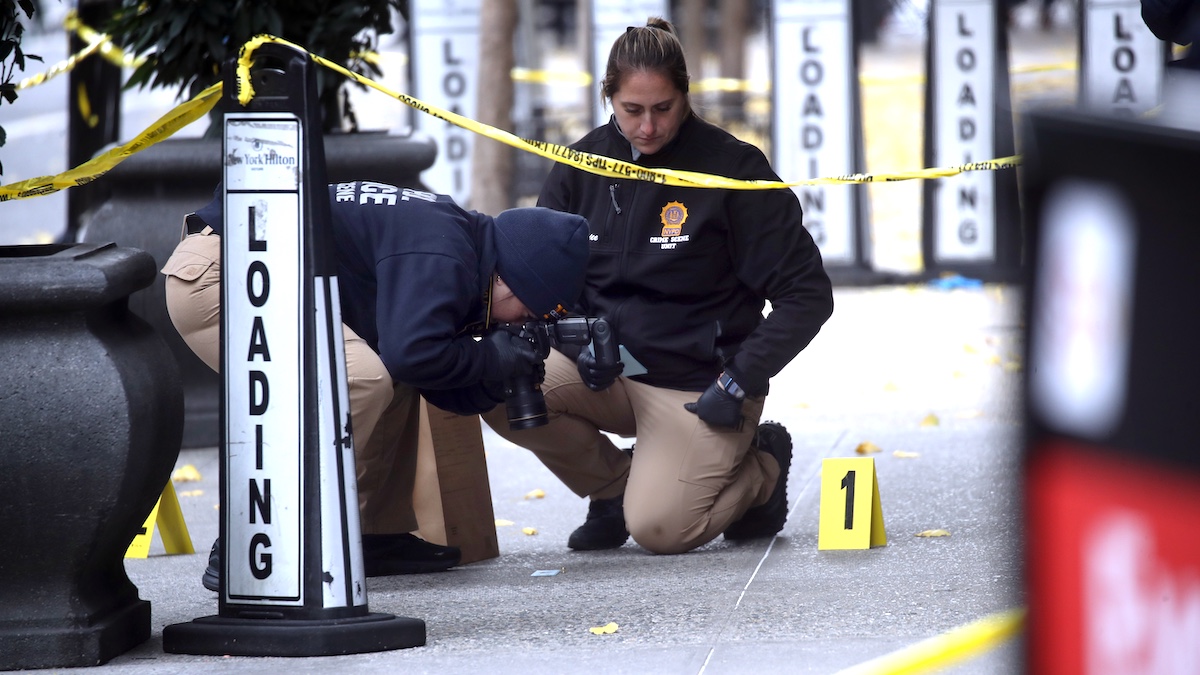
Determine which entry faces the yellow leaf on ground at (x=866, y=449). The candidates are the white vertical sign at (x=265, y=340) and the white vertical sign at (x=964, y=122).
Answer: the white vertical sign at (x=964, y=122)

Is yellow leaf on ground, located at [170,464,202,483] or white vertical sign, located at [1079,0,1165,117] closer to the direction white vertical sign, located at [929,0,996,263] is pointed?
the yellow leaf on ground

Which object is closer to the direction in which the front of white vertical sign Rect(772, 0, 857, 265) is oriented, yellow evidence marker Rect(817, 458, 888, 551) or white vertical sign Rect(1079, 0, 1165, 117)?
the yellow evidence marker

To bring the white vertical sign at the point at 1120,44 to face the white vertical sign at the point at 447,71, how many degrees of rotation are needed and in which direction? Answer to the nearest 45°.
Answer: approximately 90° to its right

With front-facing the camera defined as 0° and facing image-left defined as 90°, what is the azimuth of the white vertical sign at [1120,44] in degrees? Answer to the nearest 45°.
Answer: approximately 0°

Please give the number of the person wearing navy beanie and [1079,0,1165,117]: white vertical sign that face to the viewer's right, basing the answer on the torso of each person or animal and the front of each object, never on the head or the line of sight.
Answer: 1

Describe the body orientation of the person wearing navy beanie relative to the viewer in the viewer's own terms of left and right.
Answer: facing to the right of the viewer

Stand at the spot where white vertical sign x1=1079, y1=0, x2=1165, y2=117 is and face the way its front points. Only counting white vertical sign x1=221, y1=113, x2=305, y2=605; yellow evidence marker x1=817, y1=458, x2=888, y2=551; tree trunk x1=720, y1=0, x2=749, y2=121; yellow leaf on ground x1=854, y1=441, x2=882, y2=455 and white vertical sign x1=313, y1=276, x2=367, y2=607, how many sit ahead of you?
4

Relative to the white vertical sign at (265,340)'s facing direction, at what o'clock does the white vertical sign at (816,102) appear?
the white vertical sign at (816,102) is roughly at 7 o'clock from the white vertical sign at (265,340).

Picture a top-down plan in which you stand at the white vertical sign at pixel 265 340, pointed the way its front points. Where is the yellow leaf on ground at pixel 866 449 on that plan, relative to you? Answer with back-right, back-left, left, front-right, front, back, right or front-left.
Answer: back-left

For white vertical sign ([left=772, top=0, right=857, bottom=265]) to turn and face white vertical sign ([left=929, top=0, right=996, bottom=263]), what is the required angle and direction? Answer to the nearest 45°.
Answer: approximately 90° to its left
